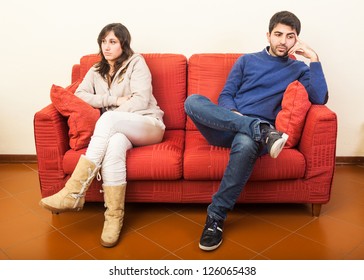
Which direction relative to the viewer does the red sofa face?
toward the camera

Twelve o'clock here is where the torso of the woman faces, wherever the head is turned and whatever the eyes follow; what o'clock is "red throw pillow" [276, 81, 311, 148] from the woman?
The red throw pillow is roughly at 8 o'clock from the woman.

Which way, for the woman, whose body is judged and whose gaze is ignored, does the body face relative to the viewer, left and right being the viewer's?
facing the viewer and to the left of the viewer

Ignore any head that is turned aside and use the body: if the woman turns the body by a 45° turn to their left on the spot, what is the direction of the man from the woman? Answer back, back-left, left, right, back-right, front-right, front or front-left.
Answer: left
